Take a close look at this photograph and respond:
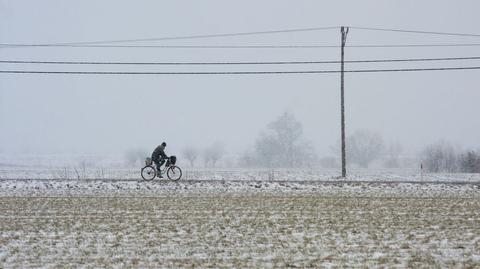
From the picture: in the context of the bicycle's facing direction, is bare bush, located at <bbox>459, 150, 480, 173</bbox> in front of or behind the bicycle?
in front

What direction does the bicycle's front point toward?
to the viewer's right
